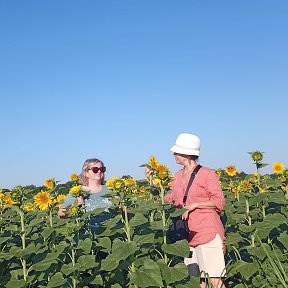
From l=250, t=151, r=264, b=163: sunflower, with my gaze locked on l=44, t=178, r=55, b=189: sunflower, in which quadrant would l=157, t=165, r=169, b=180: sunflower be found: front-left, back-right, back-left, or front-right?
front-left

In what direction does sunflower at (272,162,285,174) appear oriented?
toward the camera

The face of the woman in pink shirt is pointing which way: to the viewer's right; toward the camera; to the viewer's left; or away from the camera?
to the viewer's left

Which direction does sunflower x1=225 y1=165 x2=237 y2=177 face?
toward the camera

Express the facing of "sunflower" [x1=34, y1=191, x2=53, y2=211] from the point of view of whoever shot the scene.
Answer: facing the viewer

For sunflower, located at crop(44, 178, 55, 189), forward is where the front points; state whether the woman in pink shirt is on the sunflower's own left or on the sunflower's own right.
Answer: on the sunflower's own left

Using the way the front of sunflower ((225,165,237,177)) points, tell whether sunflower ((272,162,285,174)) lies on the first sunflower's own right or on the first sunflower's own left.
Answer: on the first sunflower's own left

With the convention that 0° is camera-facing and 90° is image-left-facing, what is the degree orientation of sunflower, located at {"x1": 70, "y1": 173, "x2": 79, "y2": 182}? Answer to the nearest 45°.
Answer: approximately 0°
